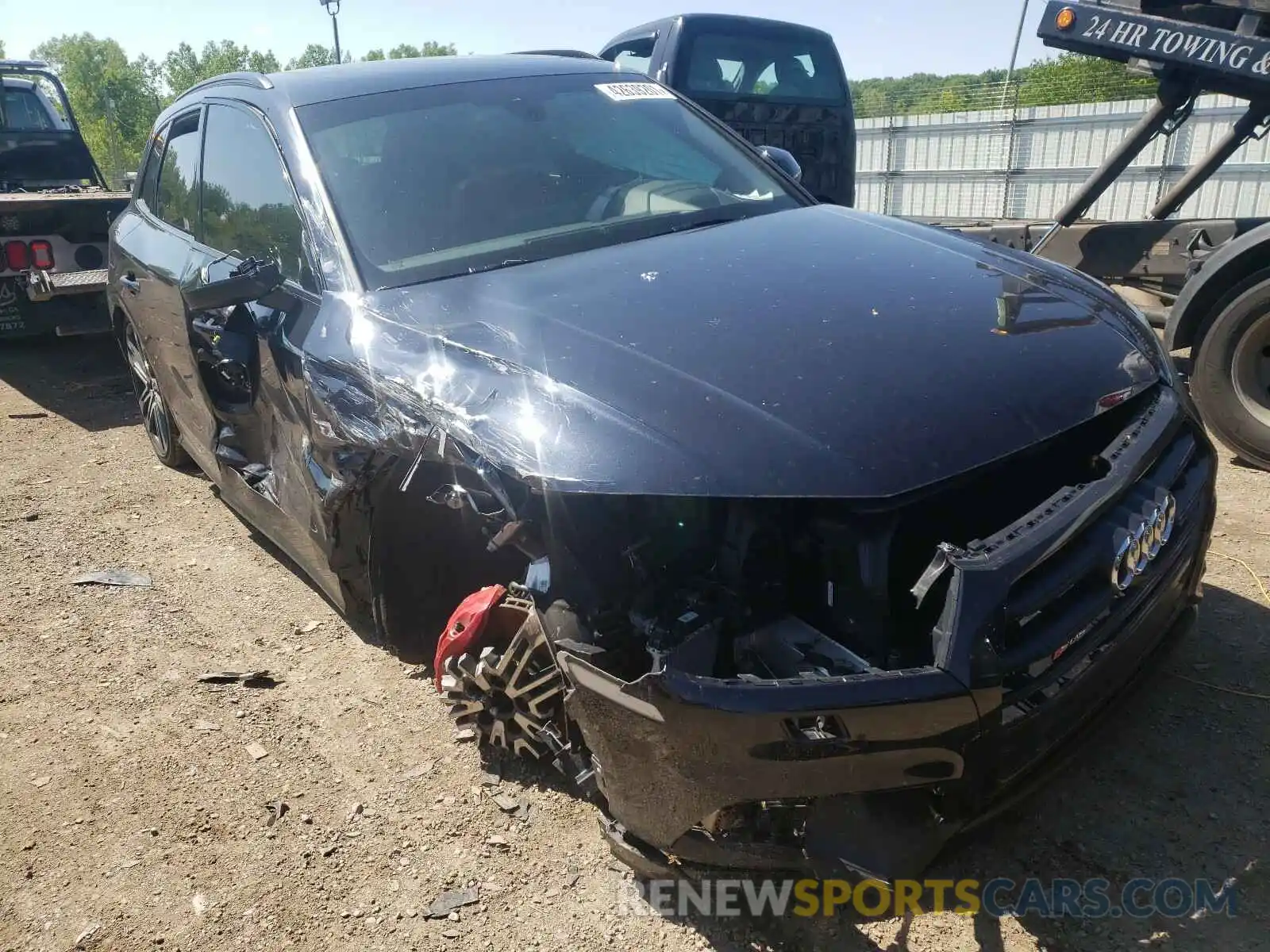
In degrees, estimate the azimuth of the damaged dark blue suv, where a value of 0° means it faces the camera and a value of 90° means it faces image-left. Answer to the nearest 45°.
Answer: approximately 315°

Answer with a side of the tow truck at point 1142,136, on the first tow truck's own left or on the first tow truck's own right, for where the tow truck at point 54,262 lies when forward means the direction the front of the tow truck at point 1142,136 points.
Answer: on the first tow truck's own left

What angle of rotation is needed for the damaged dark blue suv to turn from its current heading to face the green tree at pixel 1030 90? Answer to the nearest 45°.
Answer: approximately 135° to its left

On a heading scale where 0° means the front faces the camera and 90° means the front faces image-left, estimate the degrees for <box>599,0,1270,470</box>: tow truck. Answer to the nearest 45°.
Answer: approximately 135°

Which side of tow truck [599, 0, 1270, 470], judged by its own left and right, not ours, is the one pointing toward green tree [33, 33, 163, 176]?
front

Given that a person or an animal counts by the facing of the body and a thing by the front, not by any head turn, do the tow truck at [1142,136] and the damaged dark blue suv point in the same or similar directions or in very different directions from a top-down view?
very different directions
